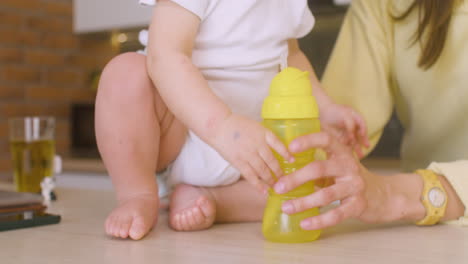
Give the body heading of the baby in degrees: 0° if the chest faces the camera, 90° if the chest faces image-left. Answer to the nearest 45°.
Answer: approximately 0°
